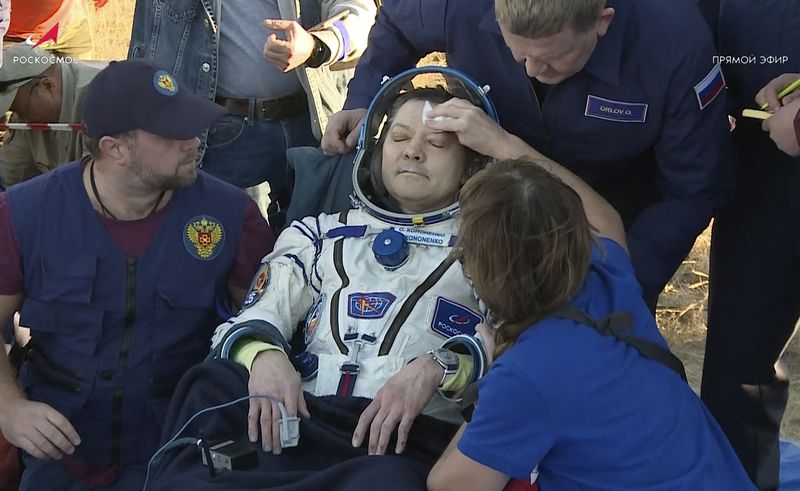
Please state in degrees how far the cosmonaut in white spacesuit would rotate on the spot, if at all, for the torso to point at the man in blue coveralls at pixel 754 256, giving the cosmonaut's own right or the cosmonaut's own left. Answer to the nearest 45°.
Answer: approximately 90° to the cosmonaut's own left

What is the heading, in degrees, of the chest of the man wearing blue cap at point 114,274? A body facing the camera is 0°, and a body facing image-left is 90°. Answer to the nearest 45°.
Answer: approximately 0°

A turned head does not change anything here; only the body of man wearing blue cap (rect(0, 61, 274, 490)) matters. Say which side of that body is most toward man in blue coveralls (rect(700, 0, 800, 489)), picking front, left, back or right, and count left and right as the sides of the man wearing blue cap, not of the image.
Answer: left

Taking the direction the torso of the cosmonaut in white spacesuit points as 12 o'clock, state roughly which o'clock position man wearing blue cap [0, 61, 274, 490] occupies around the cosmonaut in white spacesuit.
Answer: The man wearing blue cap is roughly at 3 o'clock from the cosmonaut in white spacesuit.

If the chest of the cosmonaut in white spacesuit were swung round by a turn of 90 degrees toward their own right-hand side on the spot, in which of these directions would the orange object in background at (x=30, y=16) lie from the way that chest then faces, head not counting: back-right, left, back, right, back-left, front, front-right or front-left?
front-right

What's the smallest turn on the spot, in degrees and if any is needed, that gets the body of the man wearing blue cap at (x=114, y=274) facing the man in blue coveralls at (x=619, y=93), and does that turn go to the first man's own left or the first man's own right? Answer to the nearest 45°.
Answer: approximately 90° to the first man's own left

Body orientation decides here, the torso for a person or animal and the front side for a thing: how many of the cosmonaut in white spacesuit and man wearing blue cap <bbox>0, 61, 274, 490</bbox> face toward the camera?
2

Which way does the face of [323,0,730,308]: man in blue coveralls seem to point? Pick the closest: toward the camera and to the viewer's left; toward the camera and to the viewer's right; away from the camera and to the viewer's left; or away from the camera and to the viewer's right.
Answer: toward the camera and to the viewer's left

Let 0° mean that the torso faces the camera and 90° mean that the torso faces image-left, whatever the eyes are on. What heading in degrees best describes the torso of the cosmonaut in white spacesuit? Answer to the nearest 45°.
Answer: approximately 0°
